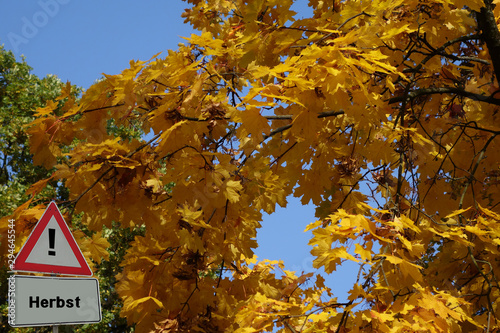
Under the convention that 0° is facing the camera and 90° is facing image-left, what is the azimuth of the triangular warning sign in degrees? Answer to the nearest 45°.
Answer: approximately 0°
